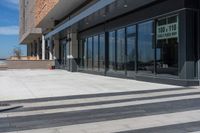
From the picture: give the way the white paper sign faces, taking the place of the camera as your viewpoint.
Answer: facing the viewer and to the left of the viewer

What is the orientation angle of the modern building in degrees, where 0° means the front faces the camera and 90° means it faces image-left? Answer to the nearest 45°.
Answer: approximately 45°
